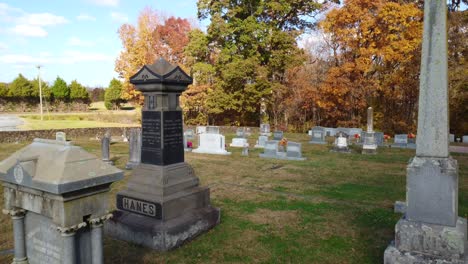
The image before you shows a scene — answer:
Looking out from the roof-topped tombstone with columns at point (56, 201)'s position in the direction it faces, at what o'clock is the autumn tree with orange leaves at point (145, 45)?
The autumn tree with orange leaves is roughly at 5 o'clock from the roof-topped tombstone with columns.

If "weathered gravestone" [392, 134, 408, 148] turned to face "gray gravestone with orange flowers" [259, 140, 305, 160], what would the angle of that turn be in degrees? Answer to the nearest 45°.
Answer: approximately 45° to its right

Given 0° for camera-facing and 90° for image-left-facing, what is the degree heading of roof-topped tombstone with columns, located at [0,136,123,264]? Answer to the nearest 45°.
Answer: approximately 45°

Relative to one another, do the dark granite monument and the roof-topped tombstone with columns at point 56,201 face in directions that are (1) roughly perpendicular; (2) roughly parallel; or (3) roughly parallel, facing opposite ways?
roughly parallel

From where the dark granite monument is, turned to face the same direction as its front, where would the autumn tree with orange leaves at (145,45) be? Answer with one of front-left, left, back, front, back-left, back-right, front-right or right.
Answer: back-right

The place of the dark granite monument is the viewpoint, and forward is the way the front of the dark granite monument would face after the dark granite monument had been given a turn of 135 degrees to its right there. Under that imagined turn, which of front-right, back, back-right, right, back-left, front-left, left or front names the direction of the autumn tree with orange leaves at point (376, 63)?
front-right

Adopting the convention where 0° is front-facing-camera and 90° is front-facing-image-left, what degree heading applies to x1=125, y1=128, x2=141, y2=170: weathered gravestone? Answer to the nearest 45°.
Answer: approximately 45°

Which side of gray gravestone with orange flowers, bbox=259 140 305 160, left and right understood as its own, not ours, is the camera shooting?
front

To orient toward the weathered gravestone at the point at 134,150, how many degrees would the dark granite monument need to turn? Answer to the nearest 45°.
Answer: approximately 135° to its right

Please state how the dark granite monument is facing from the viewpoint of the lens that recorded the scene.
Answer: facing the viewer and to the left of the viewer

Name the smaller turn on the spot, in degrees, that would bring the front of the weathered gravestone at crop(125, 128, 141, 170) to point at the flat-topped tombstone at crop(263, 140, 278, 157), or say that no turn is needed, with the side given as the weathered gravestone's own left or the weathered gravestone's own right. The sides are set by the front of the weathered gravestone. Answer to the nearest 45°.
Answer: approximately 135° to the weathered gravestone's own left

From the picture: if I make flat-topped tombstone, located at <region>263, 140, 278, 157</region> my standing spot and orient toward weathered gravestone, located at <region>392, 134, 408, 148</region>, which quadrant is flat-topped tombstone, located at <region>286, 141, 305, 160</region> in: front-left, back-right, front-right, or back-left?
front-right

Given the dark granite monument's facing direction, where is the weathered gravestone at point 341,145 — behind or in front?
behind

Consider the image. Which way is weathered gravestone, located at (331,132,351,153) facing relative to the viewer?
toward the camera

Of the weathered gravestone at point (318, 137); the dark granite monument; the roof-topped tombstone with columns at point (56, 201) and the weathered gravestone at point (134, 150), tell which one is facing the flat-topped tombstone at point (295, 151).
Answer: the weathered gravestone at point (318, 137)

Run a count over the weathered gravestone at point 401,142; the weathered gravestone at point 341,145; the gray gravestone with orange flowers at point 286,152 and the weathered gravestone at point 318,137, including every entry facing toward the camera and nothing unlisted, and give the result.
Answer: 4

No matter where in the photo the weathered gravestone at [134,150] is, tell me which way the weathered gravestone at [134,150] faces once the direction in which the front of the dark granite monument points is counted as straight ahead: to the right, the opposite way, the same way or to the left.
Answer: the same way

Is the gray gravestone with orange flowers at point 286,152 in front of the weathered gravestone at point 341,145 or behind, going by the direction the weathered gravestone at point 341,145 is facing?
in front

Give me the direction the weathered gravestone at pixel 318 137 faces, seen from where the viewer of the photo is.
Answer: facing the viewer
